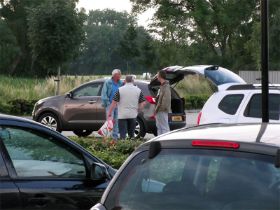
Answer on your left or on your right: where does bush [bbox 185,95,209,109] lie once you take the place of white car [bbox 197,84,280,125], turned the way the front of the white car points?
on your left

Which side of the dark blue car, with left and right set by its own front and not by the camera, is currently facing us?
right

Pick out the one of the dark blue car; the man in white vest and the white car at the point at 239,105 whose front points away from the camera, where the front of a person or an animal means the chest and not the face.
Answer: the man in white vest

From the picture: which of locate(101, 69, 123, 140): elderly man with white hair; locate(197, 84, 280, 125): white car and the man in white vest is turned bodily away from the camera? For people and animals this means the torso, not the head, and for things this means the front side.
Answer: the man in white vest

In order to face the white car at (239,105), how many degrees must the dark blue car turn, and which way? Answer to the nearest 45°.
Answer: approximately 45° to its left

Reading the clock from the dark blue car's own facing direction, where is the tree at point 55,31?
The tree is roughly at 9 o'clock from the dark blue car.

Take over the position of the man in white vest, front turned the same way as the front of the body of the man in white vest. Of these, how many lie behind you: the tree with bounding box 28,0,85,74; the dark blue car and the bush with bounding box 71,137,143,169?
2

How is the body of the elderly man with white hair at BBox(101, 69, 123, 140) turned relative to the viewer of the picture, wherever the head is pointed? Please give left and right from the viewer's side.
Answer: facing the viewer and to the right of the viewer

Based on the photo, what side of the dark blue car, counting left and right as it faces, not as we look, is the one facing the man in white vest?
left

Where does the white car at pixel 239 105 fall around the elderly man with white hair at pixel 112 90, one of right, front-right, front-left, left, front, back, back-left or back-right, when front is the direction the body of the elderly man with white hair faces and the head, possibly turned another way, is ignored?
front

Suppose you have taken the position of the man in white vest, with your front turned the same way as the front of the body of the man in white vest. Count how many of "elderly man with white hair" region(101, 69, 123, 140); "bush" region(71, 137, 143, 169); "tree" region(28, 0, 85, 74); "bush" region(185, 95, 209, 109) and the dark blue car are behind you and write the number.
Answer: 2

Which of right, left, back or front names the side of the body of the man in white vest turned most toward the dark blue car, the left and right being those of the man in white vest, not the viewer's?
back

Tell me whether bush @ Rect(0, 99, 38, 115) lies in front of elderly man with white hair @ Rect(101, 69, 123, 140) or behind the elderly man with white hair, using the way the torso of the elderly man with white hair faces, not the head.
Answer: behind

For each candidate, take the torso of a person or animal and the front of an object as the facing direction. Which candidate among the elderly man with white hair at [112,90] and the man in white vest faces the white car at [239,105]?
the elderly man with white hair

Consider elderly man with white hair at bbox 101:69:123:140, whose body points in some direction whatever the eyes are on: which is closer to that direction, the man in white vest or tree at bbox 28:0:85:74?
the man in white vest

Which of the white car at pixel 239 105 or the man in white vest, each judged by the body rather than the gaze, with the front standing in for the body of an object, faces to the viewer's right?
the white car

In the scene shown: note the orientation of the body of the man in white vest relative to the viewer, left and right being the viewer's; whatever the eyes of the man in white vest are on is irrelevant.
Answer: facing away from the viewer
